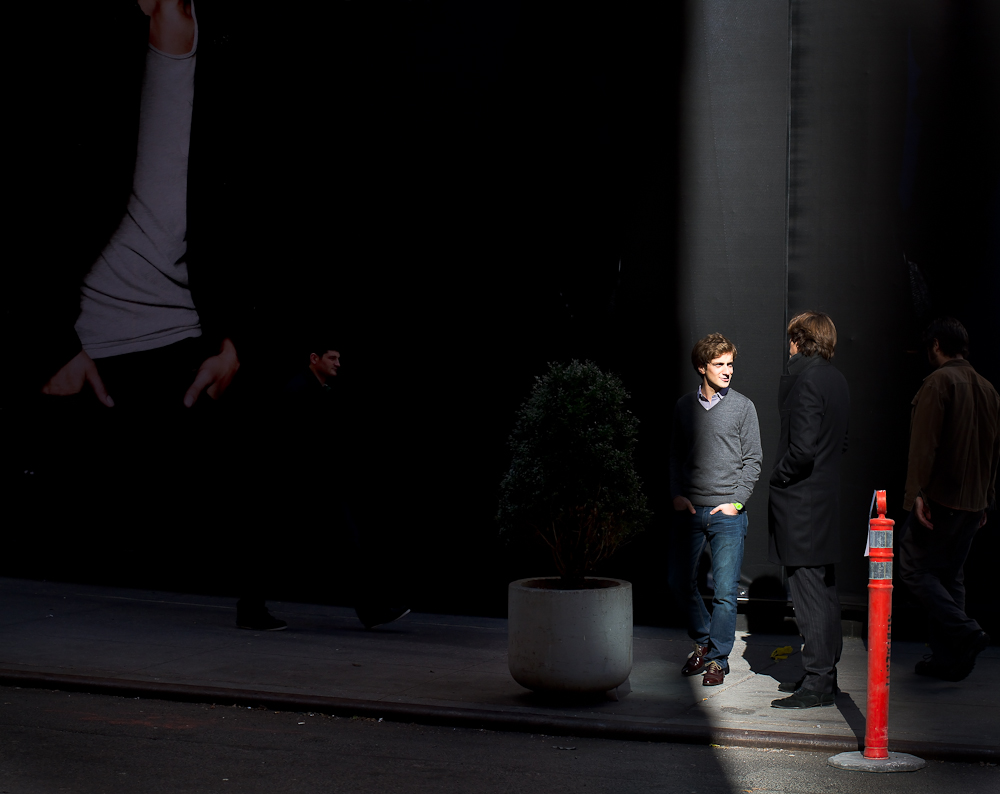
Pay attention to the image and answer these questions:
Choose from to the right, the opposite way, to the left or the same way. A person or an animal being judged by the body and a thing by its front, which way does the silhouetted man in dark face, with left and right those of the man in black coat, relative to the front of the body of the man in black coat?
the opposite way

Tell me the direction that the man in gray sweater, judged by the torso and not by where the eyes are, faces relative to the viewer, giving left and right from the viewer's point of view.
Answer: facing the viewer

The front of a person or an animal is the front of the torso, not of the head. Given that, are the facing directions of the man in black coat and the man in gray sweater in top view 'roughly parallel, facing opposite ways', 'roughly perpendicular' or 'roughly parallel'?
roughly perpendicular

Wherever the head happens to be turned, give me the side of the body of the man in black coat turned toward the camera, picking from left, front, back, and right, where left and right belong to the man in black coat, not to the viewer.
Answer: left

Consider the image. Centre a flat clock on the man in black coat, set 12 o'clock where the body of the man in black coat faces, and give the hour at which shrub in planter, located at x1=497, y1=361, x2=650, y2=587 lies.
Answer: The shrub in planter is roughly at 12 o'clock from the man in black coat.

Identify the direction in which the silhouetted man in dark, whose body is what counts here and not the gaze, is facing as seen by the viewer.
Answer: to the viewer's right

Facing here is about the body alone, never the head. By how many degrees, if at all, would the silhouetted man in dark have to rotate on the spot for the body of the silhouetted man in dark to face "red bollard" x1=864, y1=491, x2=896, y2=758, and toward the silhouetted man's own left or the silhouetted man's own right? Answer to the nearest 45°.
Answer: approximately 45° to the silhouetted man's own right

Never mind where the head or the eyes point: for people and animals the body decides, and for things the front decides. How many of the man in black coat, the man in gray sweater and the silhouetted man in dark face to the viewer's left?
1

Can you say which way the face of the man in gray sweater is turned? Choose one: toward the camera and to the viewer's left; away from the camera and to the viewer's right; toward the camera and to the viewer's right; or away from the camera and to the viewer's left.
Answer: toward the camera and to the viewer's right

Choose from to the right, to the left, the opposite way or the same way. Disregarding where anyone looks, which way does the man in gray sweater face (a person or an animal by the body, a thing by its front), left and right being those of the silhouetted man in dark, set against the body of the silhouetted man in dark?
to the right

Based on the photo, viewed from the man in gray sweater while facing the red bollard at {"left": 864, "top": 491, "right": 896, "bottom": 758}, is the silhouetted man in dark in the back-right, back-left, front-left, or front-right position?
back-right
